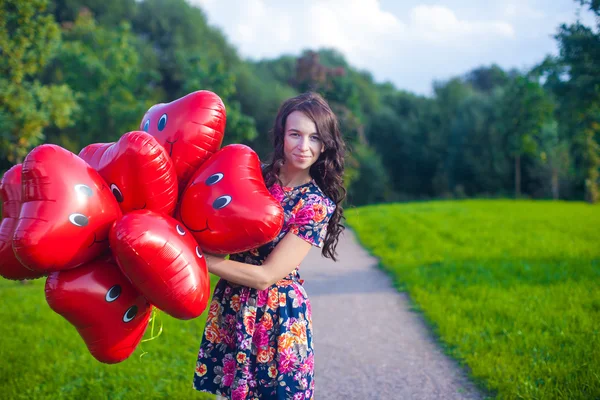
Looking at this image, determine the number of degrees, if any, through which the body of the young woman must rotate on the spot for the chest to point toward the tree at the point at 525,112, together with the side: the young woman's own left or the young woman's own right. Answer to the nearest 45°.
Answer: approximately 180°

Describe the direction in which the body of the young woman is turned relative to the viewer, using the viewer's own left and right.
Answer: facing the viewer and to the left of the viewer

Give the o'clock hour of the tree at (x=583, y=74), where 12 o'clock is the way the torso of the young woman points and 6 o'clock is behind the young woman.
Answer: The tree is roughly at 6 o'clock from the young woman.

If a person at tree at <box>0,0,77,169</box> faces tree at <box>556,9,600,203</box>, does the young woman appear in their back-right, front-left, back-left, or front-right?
front-right

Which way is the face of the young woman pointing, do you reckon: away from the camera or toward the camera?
toward the camera

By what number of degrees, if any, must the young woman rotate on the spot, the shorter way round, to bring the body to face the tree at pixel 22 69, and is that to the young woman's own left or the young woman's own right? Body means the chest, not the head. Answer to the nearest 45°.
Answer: approximately 90° to the young woman's own right

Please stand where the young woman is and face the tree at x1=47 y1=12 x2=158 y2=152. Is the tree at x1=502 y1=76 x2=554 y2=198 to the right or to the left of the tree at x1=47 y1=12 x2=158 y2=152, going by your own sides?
right

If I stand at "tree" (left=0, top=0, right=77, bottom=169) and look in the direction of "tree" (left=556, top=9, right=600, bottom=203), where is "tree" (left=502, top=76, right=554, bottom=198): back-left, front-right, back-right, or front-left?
front-left

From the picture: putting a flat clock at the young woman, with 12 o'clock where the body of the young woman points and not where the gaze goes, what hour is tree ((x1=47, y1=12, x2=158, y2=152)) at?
The tree is roughly at 4 o'clock from the young woman.
